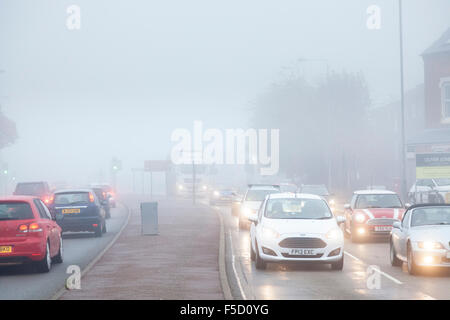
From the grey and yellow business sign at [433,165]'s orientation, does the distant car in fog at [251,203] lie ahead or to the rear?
ahead

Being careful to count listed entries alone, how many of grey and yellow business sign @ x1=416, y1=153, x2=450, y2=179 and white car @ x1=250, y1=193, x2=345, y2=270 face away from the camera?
0

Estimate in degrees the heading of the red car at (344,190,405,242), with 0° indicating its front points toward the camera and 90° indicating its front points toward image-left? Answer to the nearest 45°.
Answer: approximately 0°

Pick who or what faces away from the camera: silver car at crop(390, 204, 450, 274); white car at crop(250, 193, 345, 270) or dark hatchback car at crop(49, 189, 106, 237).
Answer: the dark hatchback car

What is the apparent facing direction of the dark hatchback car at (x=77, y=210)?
away from the camera

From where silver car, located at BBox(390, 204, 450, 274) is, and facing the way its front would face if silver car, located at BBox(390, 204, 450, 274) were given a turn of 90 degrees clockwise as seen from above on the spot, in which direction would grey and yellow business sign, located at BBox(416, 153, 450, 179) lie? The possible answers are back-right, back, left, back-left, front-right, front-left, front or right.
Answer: back-right

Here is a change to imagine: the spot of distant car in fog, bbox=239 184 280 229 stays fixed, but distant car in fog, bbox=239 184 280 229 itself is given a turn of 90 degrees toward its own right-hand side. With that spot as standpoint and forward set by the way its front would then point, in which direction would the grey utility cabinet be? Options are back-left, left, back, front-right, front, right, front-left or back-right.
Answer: front-left

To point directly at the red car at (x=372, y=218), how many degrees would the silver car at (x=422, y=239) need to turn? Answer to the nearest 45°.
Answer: approximately 135° to its left

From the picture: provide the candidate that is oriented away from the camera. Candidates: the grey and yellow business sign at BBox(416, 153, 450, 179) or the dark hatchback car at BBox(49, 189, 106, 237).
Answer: the dark hatchback car

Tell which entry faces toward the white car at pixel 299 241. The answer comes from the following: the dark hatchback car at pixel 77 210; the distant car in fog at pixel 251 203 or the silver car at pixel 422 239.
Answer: the distant car in fog

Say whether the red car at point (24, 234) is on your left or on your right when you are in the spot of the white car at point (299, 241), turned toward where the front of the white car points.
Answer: on your right
